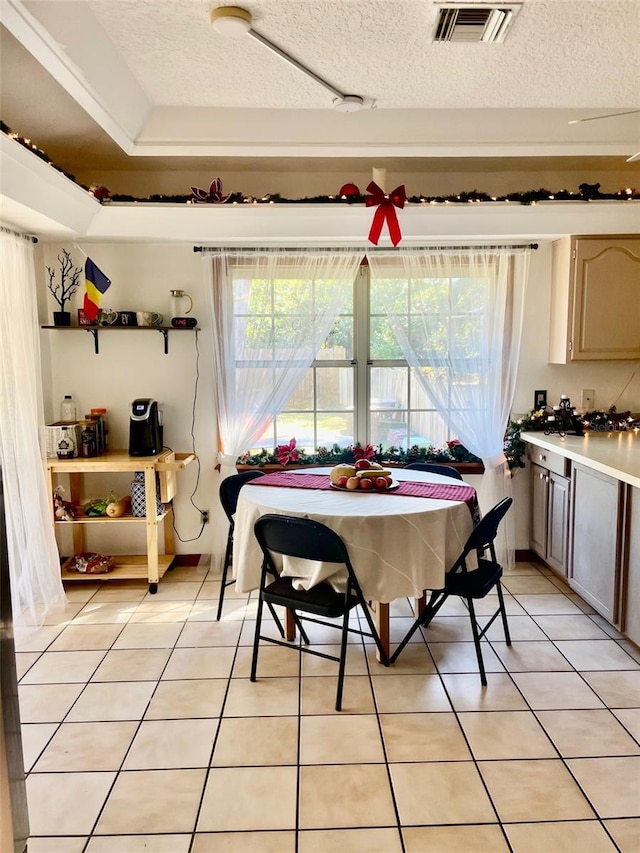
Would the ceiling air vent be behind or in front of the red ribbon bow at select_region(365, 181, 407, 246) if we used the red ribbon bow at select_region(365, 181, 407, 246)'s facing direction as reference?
in front

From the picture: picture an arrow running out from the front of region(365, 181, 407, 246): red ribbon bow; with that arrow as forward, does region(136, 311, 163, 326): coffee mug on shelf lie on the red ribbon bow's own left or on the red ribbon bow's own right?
on the red ribbon bow's own right

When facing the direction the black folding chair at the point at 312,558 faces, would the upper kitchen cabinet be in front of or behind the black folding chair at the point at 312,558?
in front

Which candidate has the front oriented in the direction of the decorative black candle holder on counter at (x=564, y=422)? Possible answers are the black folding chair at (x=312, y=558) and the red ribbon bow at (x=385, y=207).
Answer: the black folding chair

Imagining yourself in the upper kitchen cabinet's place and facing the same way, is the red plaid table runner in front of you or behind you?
in front
